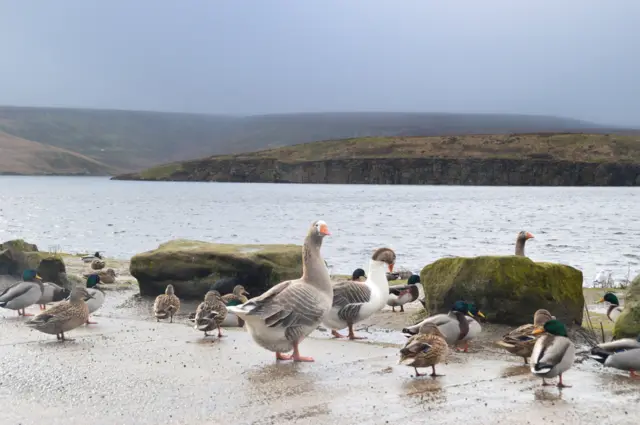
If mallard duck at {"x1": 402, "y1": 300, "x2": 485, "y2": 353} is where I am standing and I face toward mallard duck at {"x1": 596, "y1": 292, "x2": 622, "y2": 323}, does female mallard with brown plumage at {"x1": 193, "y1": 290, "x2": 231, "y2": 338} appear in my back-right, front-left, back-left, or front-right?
back-left

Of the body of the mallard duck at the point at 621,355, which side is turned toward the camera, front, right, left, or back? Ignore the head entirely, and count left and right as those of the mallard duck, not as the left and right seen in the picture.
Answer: right

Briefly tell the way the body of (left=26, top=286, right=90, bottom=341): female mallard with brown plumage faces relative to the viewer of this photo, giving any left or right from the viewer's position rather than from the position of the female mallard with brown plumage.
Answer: facing to the right of the viewer

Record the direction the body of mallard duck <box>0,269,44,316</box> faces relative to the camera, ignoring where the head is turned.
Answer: to the viewer's right

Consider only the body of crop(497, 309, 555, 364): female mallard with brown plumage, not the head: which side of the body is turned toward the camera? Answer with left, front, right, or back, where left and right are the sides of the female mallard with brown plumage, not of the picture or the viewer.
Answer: right

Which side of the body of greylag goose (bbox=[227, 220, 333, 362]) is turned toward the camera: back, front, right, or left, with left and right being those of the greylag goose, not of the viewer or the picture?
right
